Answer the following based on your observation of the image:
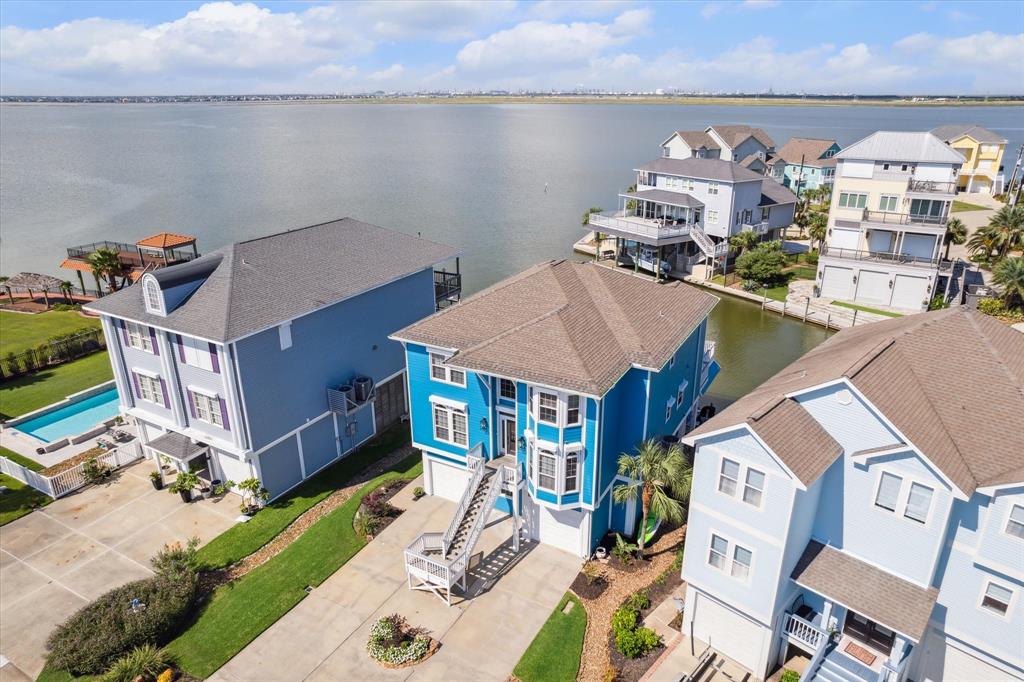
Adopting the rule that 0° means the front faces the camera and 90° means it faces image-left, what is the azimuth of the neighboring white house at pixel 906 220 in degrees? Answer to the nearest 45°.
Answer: approximately 0°

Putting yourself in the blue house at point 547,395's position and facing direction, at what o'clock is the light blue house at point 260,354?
The light blue house is roughly at 2 o'clock from the blue house.

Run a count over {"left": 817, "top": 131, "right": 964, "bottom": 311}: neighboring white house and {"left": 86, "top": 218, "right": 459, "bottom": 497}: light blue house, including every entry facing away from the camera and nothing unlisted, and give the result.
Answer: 0

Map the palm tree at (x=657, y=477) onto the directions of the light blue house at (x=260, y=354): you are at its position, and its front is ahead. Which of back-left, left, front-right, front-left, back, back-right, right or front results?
left

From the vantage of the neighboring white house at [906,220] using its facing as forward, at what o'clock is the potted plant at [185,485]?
The potted plant is roughly at 1 o'clock from the neighboring white house.

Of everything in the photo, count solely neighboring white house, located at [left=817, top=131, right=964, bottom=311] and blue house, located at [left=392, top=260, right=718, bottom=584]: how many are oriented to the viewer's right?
0

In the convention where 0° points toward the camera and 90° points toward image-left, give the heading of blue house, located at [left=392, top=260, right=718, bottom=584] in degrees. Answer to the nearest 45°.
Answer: approximately 45°

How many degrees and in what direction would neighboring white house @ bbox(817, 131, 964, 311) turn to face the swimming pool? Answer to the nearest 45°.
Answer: approximately 45° to its right

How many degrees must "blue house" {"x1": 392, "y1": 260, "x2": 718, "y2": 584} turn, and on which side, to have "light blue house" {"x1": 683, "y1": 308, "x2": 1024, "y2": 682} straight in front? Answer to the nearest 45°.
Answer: approximately 90° to its left
